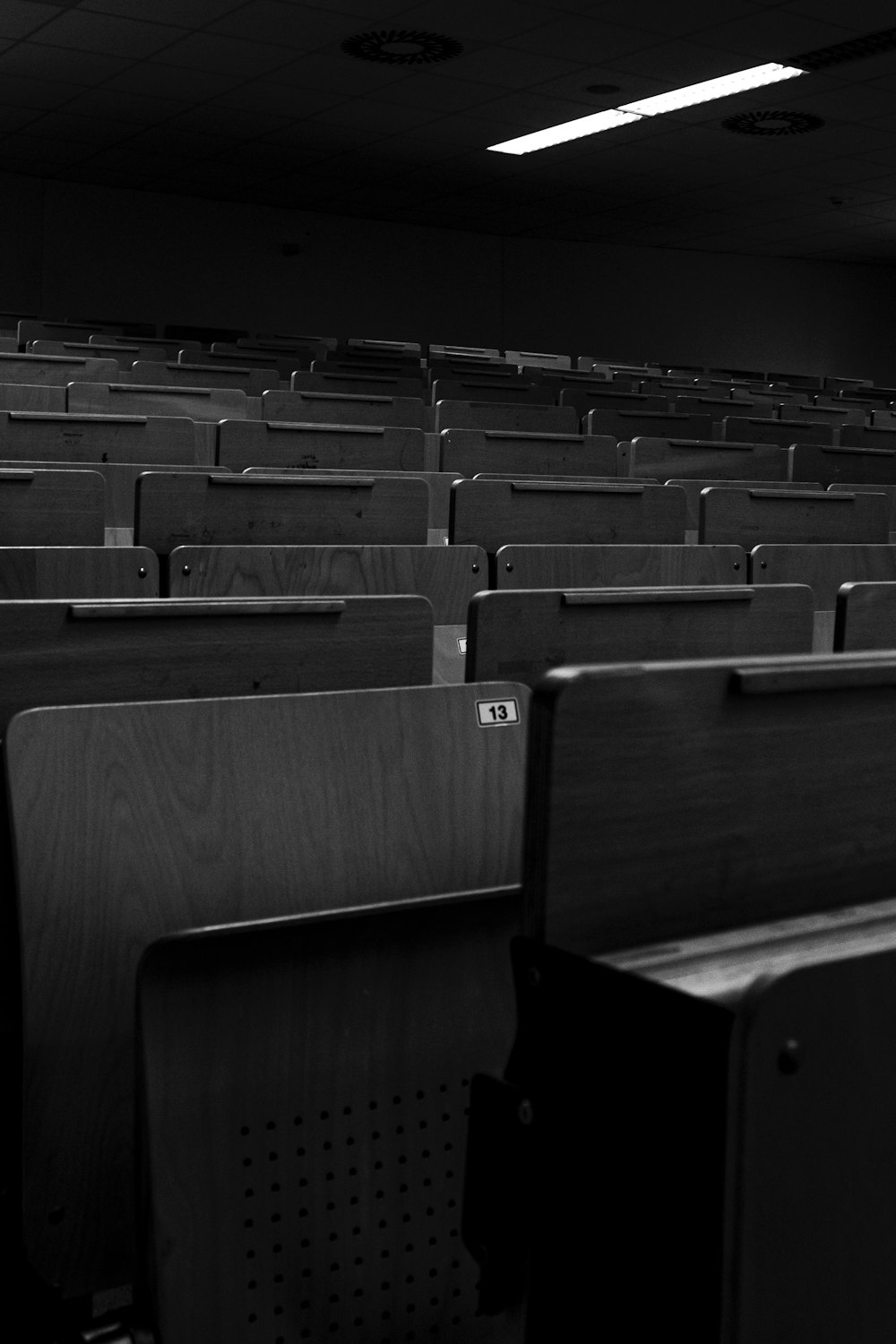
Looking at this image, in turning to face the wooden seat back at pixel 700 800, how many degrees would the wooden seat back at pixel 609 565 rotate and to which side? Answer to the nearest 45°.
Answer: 0° — it already faces it

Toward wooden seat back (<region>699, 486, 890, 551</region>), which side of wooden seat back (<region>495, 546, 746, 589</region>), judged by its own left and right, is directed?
back

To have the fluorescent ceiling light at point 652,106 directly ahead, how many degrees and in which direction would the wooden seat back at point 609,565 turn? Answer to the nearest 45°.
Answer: approximately 180°

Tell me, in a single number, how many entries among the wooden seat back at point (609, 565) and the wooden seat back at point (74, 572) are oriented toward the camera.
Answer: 2

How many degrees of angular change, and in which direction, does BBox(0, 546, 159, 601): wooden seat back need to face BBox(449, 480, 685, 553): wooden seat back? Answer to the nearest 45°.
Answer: approximately 135° to its left

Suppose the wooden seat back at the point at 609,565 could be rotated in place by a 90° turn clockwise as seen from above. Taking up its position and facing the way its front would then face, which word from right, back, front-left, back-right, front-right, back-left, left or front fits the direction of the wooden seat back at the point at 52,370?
front-right

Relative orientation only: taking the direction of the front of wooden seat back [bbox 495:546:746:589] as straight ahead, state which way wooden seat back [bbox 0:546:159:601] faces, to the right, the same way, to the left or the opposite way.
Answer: the same way

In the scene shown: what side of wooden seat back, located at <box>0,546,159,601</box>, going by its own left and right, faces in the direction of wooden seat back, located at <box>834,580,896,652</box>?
left

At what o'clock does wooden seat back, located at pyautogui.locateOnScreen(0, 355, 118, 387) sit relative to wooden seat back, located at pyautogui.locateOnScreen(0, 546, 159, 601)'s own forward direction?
wooden seat back, located at pyautogui.locateOnScreen(0, 355, 118, 387) is roughly at 6 o'clock from wooden seat back, located at pyautogui.locateOnScreen(0, 546, 159, 601).

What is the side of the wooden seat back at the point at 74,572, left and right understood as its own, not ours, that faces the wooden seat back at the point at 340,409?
back

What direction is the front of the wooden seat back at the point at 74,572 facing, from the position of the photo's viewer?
facing the viewer

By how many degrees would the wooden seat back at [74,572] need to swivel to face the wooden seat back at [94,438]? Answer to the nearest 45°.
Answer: approximately 180°

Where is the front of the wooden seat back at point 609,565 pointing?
toward the camera

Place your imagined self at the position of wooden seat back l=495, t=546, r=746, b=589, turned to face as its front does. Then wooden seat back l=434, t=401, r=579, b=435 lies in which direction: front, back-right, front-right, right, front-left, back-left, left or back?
back

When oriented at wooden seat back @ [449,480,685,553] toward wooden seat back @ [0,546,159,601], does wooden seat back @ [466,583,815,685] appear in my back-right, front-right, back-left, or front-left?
front-left
